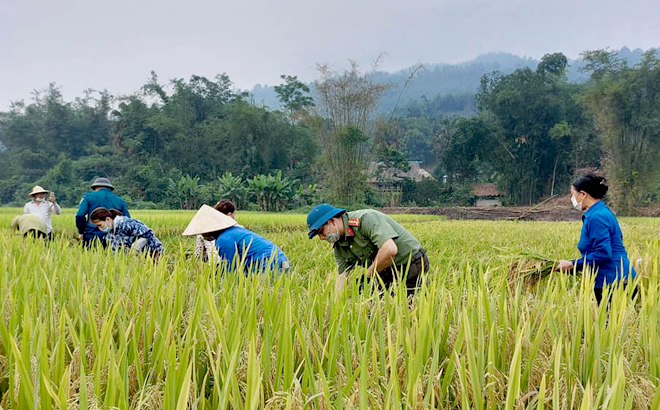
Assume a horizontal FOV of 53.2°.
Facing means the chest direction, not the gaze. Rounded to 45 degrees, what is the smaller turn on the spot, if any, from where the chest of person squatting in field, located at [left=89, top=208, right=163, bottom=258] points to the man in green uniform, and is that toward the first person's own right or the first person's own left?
approximately 135° to the first person's own left

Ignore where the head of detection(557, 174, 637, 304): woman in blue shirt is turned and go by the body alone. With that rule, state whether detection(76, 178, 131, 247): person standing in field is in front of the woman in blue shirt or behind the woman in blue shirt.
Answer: in front

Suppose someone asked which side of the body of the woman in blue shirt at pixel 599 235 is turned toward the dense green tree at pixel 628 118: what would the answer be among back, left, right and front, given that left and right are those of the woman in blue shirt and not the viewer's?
right

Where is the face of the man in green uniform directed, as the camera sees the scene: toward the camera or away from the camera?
toward the camera

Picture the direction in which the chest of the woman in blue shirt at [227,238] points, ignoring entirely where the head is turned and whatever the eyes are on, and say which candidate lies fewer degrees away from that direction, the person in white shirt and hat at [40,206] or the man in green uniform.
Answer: the person in white shirt and hat

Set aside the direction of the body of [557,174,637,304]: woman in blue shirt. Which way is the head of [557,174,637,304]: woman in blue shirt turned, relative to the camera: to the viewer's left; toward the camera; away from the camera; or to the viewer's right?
to the viewer's left

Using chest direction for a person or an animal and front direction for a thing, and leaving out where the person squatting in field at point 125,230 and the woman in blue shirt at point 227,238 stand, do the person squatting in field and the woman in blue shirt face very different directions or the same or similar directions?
same or similar directions

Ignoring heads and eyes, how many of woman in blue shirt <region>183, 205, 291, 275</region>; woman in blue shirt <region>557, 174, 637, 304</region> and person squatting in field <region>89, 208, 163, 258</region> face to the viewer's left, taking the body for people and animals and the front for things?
3

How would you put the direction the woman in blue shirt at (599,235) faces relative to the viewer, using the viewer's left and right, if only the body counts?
facing to the left of the viewer

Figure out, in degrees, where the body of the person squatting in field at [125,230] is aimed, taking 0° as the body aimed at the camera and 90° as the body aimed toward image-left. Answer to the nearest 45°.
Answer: approximately 90°

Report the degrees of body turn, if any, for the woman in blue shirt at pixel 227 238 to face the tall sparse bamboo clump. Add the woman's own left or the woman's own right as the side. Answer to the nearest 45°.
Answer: approximately 90° to the woman's own right

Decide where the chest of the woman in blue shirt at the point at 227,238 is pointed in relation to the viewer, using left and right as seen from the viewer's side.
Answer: facing to the left of the viewer

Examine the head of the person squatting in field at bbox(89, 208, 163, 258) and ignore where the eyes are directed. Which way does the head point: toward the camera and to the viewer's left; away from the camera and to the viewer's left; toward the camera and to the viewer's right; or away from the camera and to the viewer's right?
toward the camera and to the viewer's left
